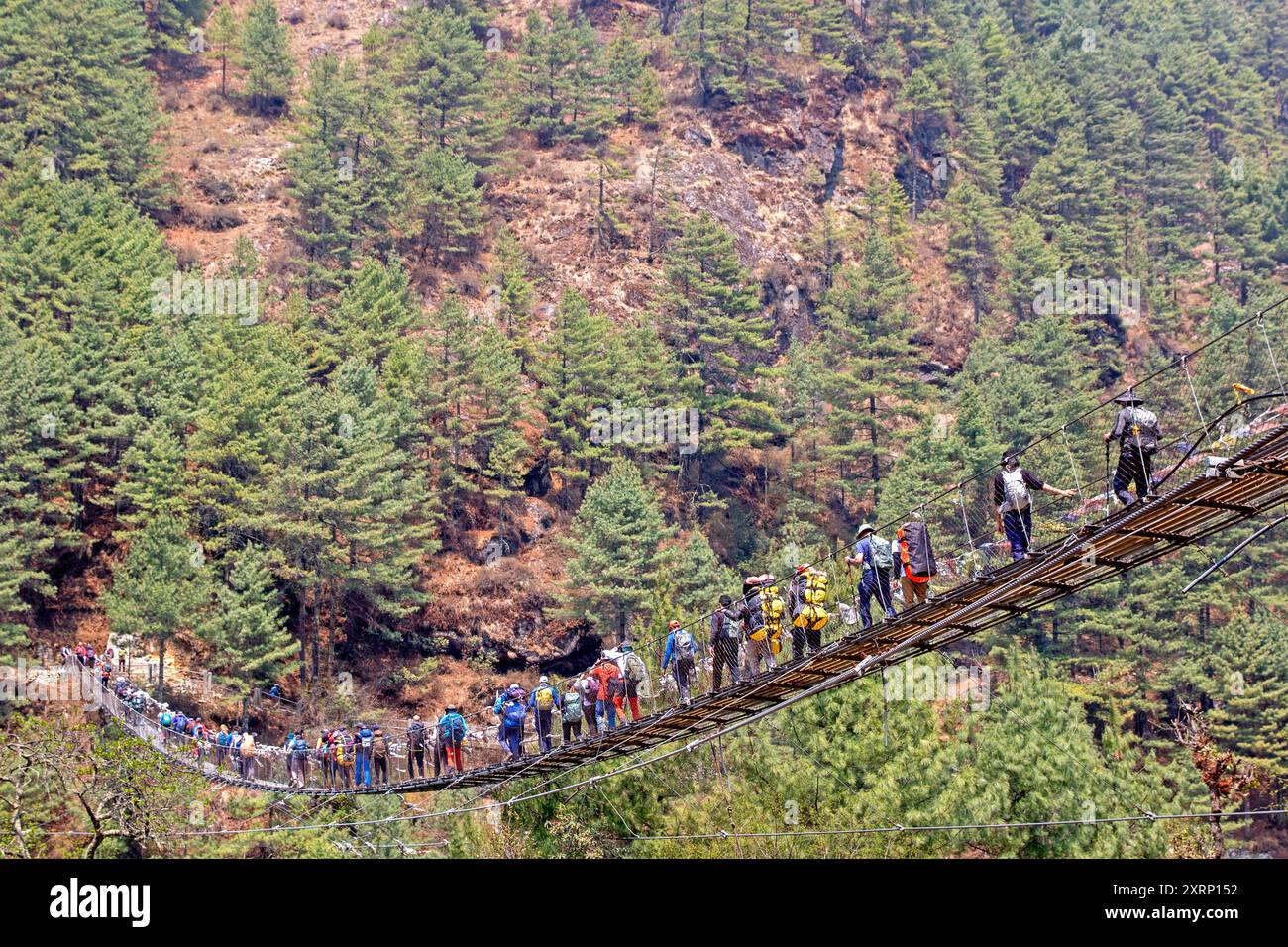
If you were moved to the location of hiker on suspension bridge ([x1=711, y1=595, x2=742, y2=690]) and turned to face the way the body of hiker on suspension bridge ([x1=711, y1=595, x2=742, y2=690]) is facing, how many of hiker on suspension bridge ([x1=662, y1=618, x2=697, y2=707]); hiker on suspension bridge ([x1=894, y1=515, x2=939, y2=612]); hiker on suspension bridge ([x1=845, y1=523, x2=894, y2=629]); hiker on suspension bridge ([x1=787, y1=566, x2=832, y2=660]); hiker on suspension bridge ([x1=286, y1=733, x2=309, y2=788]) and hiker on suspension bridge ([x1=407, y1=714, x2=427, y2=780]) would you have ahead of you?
3

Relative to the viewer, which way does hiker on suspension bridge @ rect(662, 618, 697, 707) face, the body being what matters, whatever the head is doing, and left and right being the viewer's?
facing away from the viewer and to the left of the viewer

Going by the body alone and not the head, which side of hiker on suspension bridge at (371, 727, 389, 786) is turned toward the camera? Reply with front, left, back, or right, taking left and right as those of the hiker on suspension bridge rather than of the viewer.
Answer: back

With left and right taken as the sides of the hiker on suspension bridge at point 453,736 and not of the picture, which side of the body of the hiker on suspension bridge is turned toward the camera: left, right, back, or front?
back

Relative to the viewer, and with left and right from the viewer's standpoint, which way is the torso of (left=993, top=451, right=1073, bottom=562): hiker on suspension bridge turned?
facing away from the viewer

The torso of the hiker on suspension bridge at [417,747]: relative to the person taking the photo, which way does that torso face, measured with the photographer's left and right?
facing away from the viewer

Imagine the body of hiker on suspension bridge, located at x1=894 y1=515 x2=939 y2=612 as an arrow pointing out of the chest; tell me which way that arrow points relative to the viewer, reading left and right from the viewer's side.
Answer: facing away from the viewer and to the left of the viewer

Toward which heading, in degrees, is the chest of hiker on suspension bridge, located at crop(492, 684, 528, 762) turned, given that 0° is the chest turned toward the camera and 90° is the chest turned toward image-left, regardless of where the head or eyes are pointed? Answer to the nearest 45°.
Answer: approximately 180°
